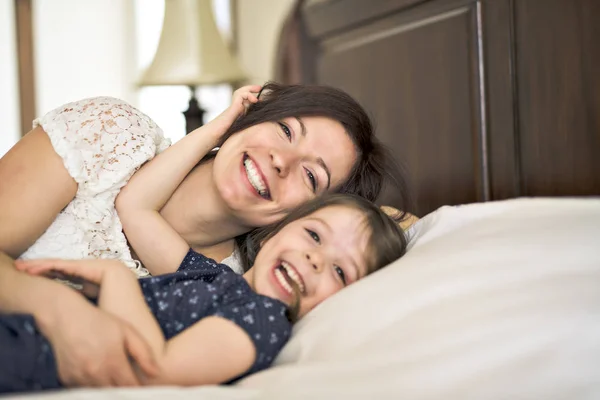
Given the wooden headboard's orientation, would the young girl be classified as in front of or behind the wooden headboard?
in front

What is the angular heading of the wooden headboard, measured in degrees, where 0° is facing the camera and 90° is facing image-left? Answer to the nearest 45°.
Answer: approximately 45°

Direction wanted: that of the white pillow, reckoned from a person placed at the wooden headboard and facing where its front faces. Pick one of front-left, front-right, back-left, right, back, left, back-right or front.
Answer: front-left
